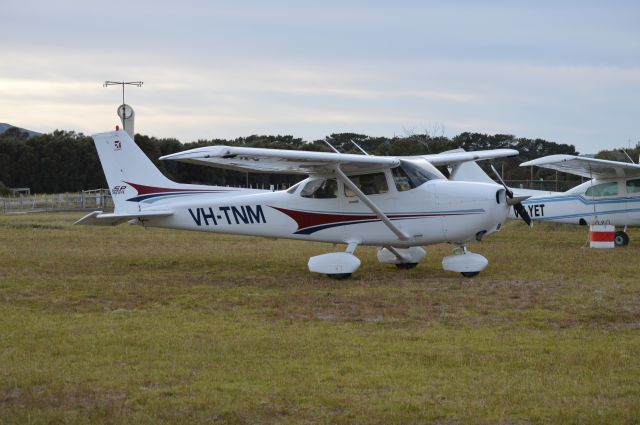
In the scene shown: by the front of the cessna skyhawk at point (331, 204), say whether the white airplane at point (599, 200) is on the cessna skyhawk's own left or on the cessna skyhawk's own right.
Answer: on the cessna skyhawk's own left

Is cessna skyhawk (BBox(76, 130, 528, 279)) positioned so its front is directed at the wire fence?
no

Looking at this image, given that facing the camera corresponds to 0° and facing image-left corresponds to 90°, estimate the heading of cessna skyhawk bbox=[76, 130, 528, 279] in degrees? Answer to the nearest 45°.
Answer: approximately 315°

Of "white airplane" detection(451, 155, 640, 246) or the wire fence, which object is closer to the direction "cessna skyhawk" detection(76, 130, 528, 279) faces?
the white airplane
